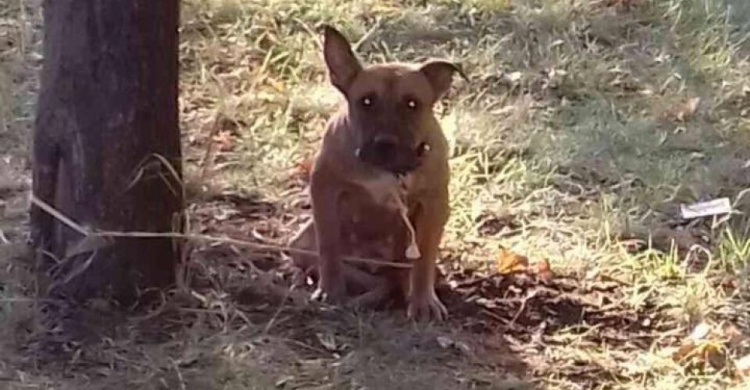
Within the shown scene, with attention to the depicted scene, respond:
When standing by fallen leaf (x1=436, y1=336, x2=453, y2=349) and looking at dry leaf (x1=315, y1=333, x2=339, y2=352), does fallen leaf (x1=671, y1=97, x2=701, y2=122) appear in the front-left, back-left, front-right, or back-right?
back-right

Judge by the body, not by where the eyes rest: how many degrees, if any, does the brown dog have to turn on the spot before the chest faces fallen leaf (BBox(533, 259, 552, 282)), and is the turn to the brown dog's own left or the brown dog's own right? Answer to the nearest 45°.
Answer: approximately 135° to the brown dog's own left

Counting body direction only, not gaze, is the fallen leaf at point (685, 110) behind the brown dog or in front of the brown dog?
behind

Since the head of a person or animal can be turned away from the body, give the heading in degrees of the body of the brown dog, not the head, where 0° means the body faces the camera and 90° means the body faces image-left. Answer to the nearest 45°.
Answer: approximately 0°

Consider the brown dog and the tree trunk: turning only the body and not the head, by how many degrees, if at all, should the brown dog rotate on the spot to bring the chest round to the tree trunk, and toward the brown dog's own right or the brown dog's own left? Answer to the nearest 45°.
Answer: approximately 90° to the brown dog's own right

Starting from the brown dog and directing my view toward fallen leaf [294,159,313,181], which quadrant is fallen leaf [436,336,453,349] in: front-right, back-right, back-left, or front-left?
back-right

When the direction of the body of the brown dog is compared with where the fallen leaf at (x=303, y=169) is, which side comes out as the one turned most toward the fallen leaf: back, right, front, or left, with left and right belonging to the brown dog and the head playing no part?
back

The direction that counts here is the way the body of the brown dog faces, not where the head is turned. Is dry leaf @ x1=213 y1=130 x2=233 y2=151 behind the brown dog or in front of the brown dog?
behind
